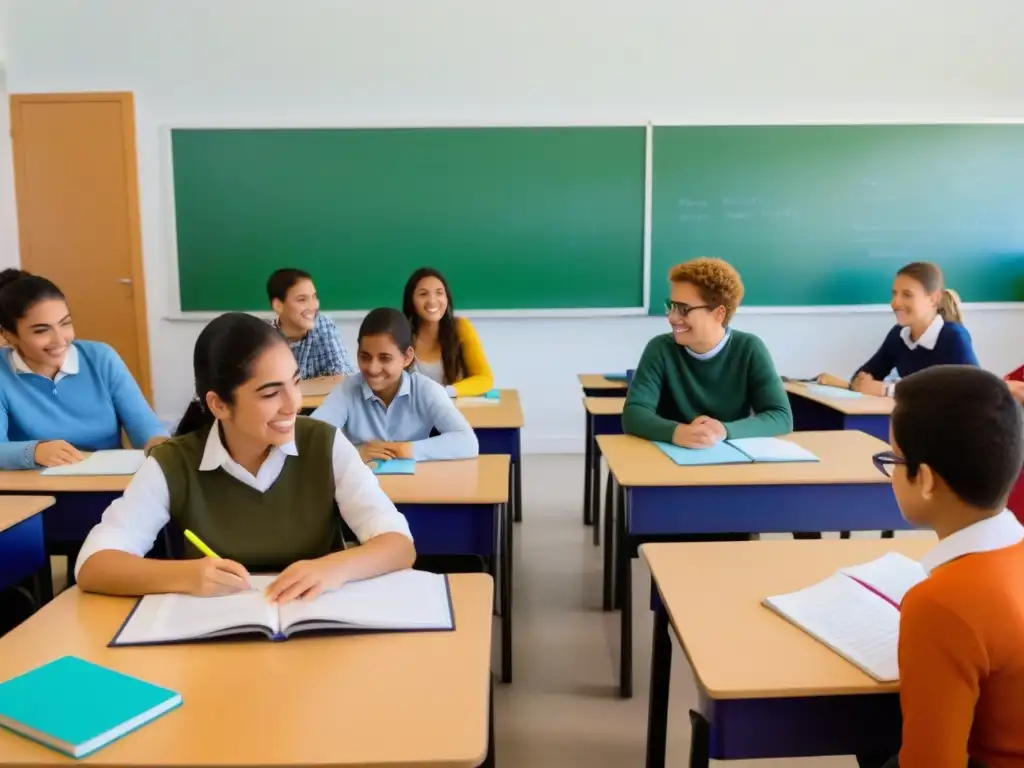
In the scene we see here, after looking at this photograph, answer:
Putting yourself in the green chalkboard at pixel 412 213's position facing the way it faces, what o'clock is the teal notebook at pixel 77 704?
The teal notebook is roughly at 12 o'clock from the green chalkboard.

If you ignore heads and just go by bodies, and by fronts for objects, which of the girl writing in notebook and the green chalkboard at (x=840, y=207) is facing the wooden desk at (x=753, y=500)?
the green chalkboard

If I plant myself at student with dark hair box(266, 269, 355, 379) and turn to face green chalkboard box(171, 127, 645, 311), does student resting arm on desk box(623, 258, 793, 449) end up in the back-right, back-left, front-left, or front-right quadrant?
back-right

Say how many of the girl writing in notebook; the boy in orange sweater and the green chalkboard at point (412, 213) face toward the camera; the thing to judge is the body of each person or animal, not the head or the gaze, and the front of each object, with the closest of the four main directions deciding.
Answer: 2

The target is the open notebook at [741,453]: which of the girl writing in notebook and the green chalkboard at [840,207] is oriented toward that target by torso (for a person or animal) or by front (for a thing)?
the green chalkboard

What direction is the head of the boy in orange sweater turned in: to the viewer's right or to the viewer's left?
to the viewer's left

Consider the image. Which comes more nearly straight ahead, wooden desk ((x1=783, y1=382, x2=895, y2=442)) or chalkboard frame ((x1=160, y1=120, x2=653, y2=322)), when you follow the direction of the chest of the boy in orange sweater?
the chalkboard frame

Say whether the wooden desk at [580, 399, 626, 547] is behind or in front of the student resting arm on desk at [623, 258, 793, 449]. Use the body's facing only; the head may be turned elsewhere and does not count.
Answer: behind

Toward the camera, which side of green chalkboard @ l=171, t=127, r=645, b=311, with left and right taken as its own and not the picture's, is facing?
front

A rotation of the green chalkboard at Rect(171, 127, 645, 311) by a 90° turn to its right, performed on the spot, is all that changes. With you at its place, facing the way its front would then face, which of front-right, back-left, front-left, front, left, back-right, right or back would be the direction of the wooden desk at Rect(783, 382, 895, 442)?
back-left

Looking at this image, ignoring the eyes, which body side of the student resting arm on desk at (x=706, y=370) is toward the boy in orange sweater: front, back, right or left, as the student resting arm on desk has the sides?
front

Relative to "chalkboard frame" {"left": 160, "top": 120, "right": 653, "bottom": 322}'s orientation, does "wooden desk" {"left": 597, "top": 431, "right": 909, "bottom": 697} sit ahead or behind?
ahead
